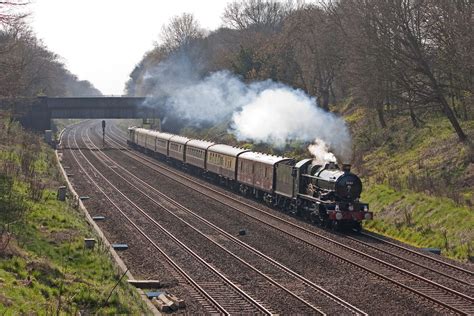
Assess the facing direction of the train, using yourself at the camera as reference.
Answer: facing the viewer and to the right of the viewer
